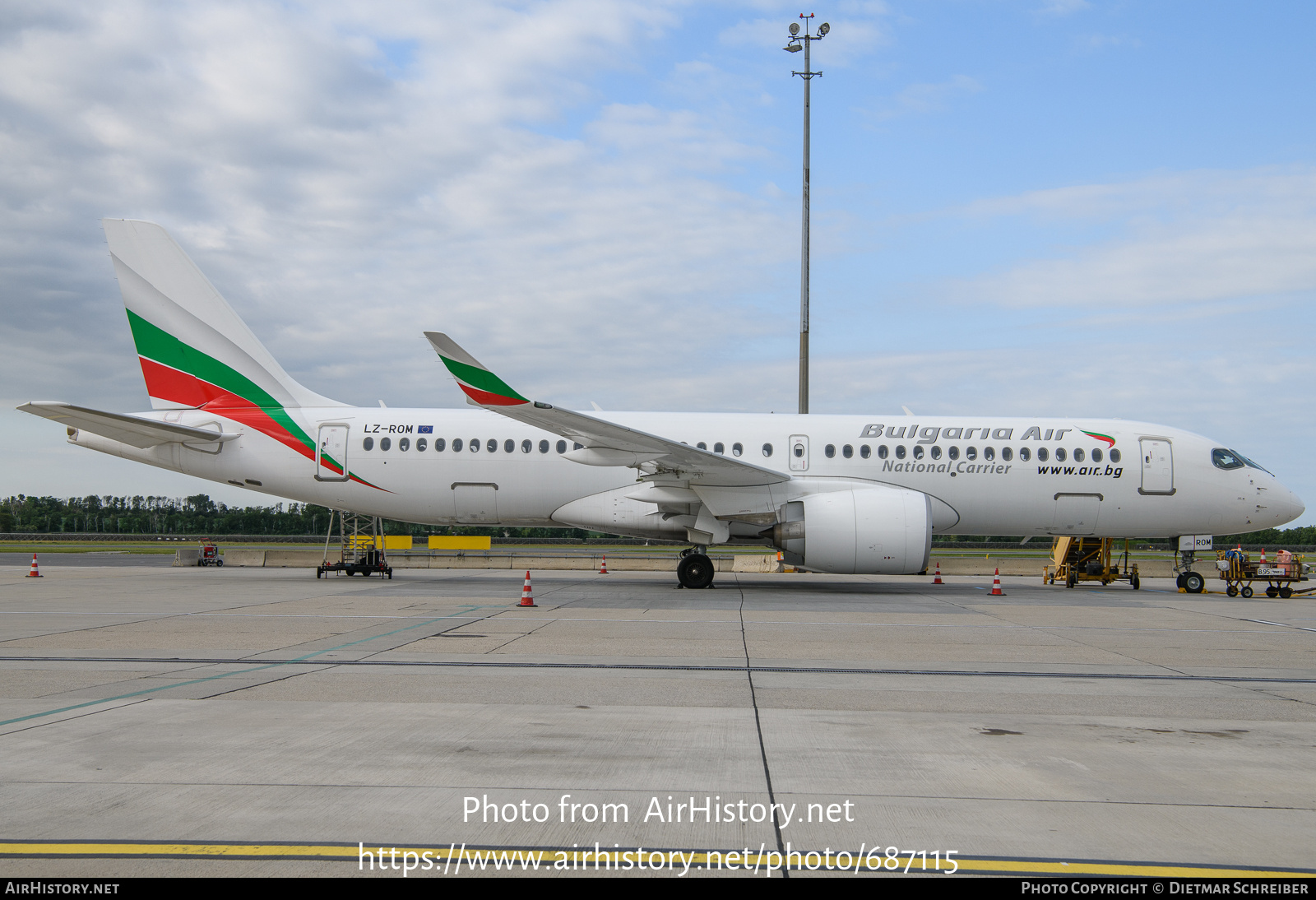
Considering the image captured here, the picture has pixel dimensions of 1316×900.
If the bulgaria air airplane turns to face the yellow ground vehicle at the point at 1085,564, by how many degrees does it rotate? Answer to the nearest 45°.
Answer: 0° — it already faces it

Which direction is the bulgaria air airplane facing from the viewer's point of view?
to the viewer's right

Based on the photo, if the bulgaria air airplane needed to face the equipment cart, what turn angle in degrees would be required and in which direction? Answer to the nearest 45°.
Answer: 0° — it already faces it
